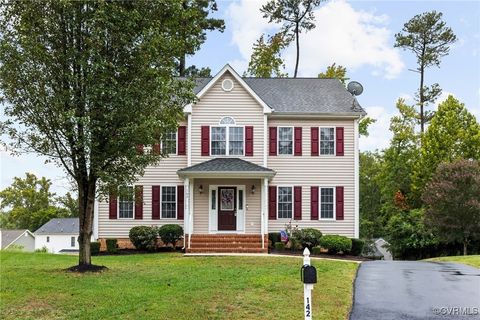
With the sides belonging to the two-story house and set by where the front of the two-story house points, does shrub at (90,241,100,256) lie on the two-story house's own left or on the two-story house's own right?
on the two-story house's own right

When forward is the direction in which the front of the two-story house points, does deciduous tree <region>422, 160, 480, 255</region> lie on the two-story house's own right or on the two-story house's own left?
on the two-story house's own left

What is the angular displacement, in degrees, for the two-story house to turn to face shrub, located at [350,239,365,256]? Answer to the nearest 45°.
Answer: approximately 90° to its left

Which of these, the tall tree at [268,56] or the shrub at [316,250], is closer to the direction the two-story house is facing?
the shrub

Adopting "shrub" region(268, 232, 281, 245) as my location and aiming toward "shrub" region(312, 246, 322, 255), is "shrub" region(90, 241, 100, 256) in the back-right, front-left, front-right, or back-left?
back-right

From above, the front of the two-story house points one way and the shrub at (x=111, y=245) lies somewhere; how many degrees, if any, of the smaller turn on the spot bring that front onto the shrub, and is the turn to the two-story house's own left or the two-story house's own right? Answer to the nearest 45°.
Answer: approximately 90° to the two-story house's own right

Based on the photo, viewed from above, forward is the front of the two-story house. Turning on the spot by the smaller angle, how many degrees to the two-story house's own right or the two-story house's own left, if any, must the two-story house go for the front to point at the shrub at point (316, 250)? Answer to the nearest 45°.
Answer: approximately 45° to the two-story house's own left

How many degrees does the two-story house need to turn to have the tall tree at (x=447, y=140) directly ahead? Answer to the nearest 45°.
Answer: approximately 135° to its left

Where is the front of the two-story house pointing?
toward the camera

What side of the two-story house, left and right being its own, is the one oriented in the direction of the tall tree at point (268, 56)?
back

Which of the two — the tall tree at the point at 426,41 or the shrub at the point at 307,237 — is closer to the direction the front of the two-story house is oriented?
the shrub

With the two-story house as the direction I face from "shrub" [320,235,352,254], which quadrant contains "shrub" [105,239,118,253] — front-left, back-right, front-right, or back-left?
front-left
